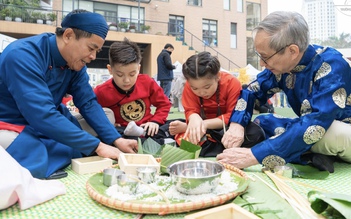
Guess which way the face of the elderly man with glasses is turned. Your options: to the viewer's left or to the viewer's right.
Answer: to the viewer's left

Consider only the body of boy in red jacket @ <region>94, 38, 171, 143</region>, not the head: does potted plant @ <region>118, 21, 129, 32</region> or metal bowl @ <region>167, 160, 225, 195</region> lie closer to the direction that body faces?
the metal bowl

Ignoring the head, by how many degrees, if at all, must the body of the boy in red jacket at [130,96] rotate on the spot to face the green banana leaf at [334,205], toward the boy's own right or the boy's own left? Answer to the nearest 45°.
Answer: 0° — they already face it

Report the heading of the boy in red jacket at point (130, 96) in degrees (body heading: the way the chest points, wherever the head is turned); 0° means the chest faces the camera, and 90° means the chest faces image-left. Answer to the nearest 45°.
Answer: approximately 0°

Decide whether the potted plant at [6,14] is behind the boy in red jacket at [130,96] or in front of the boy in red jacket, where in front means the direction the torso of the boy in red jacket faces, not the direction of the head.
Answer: behind

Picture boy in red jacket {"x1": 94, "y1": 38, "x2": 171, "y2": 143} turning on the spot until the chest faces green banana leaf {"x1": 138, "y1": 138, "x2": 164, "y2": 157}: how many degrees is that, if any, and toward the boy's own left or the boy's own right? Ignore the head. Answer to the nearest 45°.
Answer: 0° — they already face it

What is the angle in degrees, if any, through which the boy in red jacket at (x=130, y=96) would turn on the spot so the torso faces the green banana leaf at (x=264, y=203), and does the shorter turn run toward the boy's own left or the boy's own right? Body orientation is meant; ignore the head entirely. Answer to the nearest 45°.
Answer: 0° — they already face it

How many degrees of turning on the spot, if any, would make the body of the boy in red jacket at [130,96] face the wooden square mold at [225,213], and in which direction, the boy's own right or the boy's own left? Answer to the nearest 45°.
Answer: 0° — they already face it

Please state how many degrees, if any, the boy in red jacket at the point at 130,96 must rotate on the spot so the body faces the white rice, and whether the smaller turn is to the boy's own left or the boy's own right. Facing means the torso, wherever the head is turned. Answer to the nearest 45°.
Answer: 0° — they already face it

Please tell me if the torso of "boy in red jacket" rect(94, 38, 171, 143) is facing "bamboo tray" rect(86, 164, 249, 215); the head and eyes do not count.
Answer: yes
